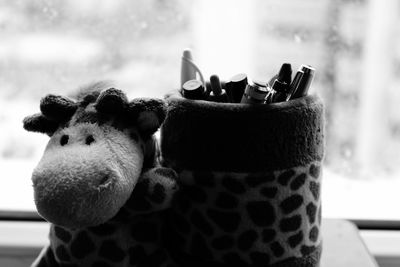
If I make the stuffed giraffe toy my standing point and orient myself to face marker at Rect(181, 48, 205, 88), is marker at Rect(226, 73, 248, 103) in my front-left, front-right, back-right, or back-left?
front-right

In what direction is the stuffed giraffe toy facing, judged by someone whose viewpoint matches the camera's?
facing the viewer and to the left of the viewer
